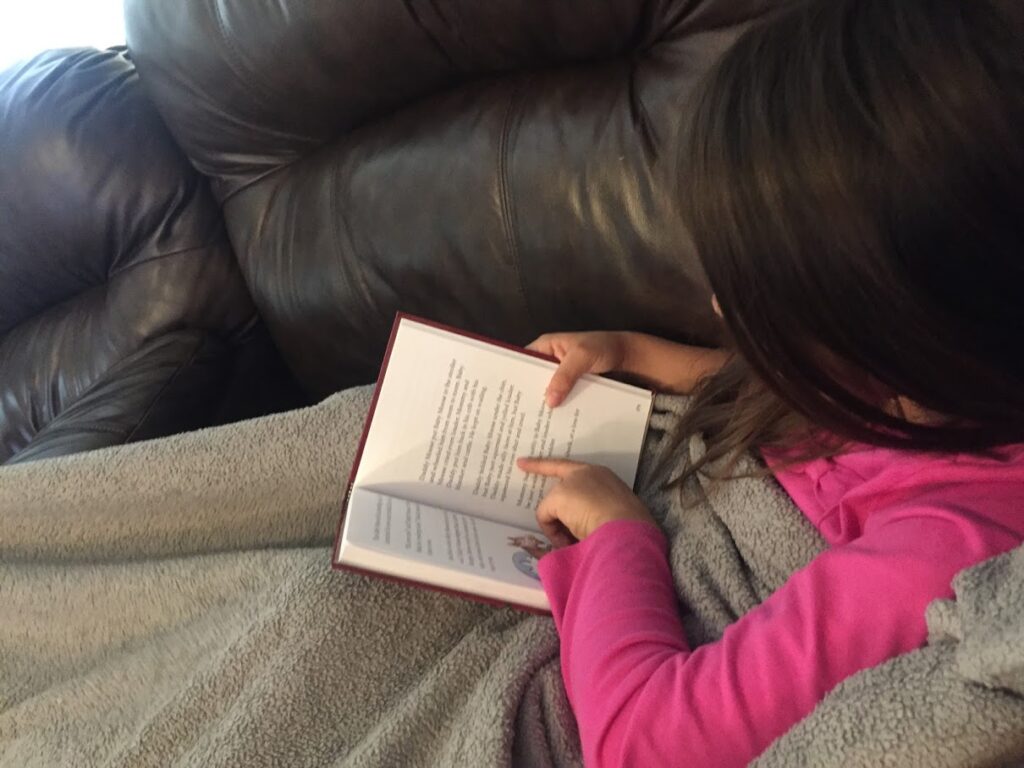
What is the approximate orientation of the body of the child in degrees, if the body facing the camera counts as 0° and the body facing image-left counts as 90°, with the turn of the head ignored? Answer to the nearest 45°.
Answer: approximately 90°
